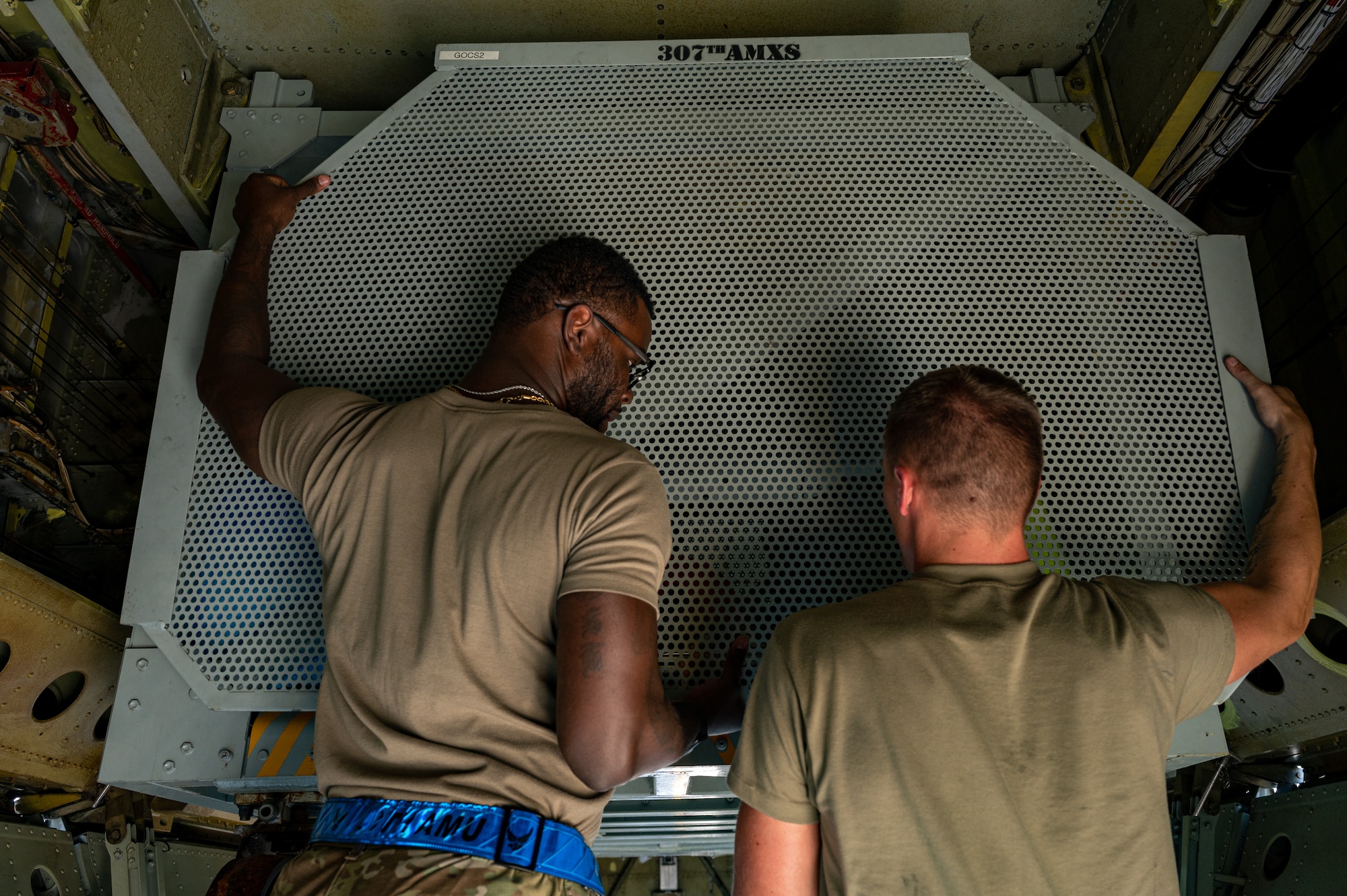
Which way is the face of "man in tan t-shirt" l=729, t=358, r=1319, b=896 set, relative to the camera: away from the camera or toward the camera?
away from the camera

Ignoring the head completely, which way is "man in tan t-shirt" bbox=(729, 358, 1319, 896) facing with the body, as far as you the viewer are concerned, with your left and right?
facing away from the viewer
